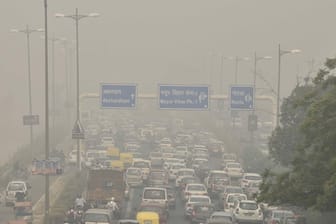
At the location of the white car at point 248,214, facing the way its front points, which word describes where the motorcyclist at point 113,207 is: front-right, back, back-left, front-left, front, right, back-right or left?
left

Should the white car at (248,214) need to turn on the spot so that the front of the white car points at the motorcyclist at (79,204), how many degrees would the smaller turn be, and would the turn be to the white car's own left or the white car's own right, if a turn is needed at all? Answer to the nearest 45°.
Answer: approximately 90° to the white car's own left

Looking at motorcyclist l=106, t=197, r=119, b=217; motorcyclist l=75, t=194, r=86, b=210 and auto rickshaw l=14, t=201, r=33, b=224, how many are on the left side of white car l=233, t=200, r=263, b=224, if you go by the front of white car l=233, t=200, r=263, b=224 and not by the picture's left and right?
3

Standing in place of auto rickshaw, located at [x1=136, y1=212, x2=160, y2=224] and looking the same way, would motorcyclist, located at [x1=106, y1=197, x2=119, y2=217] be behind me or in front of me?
in front

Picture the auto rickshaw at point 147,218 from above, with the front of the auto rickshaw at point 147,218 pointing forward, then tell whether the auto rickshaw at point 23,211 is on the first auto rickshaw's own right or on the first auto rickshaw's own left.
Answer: on the first auto rickshaw's own left

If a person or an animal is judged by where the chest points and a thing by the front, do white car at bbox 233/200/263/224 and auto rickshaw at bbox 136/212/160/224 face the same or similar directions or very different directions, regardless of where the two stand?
same or similar directions

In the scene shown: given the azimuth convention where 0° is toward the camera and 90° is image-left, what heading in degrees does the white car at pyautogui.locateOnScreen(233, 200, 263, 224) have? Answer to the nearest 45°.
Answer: approximately 180°

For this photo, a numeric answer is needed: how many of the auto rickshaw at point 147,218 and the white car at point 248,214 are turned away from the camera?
2

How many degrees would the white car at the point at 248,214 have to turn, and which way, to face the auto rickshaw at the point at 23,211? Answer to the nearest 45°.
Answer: approximately 90° to its left

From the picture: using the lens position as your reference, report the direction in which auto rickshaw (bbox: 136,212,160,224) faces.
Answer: facing away from the viewer
